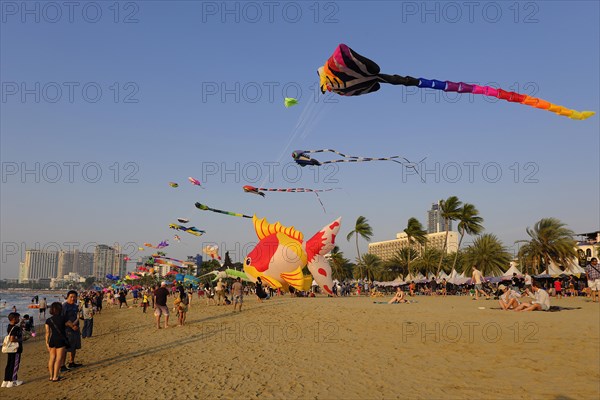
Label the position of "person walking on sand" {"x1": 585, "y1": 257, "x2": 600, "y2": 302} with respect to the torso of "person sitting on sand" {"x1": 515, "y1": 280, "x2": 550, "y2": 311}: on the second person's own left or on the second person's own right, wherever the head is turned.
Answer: on the second person's own right

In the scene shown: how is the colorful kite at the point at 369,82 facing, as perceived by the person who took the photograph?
facing to the left of the viewer

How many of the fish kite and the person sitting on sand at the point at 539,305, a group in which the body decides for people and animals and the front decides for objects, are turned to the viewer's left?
2

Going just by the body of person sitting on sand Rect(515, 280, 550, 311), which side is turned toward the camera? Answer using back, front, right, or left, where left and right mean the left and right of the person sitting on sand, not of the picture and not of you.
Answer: left

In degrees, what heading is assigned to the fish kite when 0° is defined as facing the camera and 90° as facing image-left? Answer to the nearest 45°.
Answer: approximately 90°

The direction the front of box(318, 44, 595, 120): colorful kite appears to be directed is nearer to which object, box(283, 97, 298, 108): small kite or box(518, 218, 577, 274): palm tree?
the small kite

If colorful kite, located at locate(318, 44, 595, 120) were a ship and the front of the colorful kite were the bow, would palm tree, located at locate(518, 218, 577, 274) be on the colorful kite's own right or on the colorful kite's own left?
on the colorful kite's own right

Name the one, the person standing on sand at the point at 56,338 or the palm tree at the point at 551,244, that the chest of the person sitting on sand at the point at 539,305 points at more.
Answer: the person standing on sand

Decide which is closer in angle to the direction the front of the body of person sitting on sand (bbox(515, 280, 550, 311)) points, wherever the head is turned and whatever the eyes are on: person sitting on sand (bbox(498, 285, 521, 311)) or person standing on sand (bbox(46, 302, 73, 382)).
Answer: the person sitting on sand

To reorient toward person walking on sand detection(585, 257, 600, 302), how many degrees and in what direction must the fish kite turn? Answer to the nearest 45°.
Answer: approximately 135° to its left
